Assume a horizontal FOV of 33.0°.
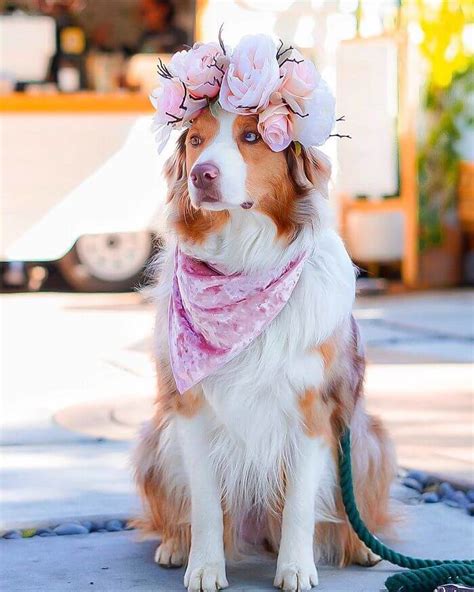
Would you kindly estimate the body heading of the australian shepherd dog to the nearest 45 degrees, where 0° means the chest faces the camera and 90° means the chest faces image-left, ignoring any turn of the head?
approximately 0°

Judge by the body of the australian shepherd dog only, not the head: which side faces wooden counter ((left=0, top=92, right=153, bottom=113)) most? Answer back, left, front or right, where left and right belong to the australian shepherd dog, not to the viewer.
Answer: back
